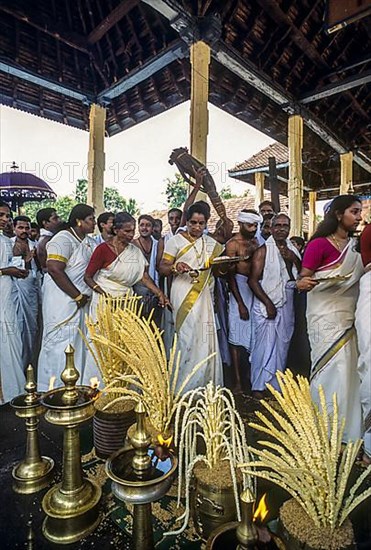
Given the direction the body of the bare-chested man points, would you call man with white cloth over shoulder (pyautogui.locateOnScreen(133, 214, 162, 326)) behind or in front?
behind

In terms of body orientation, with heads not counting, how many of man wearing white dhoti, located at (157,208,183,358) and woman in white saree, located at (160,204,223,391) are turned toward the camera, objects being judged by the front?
2

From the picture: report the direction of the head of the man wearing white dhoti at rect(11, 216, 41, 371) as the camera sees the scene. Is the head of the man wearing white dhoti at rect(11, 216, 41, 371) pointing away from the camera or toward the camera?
toward the camera

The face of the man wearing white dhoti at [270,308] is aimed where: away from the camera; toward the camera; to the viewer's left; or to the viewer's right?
toward the camera

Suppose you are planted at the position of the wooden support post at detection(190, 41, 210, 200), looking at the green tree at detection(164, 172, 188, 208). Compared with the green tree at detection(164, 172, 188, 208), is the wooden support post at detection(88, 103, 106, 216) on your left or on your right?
left

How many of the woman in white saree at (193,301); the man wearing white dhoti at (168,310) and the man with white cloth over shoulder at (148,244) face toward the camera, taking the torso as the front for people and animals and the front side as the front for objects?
3

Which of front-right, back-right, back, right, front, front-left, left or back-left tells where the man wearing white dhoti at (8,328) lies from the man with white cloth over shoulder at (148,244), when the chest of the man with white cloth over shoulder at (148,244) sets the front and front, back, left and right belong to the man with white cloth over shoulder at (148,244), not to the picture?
front-right

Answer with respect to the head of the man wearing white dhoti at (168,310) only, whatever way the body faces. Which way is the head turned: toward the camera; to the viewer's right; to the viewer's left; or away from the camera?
toward the camera

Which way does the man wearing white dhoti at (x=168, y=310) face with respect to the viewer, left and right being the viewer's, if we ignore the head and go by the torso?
facing the viewer

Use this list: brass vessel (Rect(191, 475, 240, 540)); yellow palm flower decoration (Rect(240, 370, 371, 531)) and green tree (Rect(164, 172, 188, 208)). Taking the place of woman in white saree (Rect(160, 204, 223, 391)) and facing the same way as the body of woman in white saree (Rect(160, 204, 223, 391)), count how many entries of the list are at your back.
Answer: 1

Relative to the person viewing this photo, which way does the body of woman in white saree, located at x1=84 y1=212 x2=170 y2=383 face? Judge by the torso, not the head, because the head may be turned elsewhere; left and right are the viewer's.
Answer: facing the viewer and to the right of the viewer

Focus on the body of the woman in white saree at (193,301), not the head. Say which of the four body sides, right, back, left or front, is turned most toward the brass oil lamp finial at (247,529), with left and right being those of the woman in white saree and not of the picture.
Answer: front

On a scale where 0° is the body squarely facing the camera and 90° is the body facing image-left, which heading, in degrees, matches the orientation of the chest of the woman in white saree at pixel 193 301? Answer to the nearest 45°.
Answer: approximately 0°

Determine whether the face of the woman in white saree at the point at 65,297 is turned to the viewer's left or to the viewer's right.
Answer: to the viewer's right

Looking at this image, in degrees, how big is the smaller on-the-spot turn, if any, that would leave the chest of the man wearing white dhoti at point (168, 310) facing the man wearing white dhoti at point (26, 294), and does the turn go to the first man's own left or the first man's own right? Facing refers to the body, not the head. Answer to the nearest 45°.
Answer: approximately 90° to the first man's own right

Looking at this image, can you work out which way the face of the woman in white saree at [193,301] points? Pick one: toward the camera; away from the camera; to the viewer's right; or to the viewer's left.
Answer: toward the camera

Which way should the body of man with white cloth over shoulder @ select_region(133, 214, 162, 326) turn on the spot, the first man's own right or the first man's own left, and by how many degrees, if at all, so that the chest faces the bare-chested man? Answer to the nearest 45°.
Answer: approximately 45° to the first man's own left
